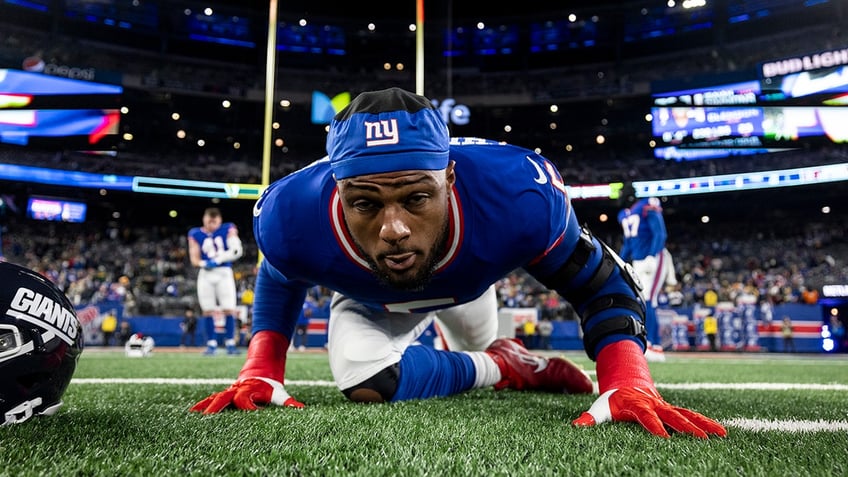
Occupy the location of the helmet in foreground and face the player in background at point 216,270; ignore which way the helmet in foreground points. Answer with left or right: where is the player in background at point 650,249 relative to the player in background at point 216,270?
right

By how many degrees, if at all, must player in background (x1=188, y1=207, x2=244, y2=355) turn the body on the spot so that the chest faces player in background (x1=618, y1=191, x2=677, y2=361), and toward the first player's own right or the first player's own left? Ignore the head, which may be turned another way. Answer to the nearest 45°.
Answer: approximately 45° to the first player's own left

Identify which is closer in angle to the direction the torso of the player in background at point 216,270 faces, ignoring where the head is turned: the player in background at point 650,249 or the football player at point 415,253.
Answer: the football player

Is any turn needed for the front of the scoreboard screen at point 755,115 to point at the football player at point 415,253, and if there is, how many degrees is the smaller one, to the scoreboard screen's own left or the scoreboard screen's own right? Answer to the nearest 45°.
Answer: approximately 45° to the scoreboard screen's own left

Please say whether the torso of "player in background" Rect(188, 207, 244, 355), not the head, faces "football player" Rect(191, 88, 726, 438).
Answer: yes

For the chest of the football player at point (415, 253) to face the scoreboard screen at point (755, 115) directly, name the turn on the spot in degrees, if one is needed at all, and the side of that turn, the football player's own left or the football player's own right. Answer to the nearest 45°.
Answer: approximately 135° to the football player's own left

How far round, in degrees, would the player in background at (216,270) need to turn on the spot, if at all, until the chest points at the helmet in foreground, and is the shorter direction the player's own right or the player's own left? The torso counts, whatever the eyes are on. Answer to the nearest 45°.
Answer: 0° — they already face it

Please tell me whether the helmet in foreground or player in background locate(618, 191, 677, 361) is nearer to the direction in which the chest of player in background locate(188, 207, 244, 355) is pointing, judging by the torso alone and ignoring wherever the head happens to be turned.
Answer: the helmet in foreground

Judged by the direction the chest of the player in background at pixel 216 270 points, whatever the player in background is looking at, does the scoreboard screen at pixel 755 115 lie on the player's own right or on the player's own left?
on the player's own left

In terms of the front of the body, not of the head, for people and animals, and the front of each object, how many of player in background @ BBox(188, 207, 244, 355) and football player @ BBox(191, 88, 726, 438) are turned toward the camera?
2

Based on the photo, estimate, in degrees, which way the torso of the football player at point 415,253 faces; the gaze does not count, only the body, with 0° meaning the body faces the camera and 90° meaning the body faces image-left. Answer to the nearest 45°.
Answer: approximately 0°
